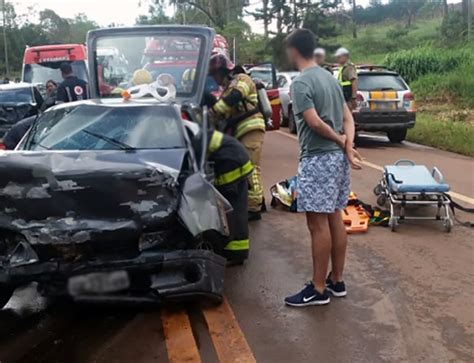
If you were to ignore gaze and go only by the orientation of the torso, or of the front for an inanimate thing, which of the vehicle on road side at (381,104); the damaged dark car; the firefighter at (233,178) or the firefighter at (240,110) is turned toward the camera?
the damaged dark car

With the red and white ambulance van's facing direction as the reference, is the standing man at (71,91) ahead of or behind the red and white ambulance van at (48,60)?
ahead

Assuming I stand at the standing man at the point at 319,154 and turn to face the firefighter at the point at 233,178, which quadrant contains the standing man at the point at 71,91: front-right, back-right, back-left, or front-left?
front-right

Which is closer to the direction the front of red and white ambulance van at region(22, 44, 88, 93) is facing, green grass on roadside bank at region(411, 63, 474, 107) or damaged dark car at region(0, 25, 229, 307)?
the damaged dark car

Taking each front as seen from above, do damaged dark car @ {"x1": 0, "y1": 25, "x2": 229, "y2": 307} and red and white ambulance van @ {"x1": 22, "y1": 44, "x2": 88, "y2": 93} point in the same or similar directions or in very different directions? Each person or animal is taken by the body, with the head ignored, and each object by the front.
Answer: same or similar directions

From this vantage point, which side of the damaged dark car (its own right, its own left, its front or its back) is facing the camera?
front

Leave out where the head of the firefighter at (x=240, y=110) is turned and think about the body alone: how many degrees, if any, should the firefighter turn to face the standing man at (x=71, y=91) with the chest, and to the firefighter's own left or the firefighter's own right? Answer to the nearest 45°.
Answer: approximately 45° to the firefighter's own right

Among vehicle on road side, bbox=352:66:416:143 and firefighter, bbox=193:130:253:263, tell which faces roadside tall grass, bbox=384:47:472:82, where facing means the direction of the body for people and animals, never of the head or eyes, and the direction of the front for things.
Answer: the vehicle on road side

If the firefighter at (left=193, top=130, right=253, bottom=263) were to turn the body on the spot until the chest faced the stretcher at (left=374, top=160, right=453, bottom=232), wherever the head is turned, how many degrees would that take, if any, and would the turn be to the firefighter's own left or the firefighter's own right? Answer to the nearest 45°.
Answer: approximately 135° to the firefighter's own right

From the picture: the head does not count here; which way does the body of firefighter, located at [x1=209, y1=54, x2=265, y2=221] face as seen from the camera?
to the viewer's left

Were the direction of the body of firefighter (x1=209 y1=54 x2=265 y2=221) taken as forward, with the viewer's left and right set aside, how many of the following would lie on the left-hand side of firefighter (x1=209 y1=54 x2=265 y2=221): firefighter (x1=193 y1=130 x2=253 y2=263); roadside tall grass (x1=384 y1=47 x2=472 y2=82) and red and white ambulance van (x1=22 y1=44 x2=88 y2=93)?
1

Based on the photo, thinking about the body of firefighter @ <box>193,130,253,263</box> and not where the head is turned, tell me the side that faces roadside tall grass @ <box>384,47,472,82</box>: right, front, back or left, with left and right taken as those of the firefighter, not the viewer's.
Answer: right

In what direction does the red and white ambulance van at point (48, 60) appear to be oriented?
toward the camera

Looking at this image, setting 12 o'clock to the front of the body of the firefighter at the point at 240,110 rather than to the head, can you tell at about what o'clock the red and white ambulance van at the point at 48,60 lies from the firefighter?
The red and white ambulance van is roughly at 2 o'clock from the firefighter.

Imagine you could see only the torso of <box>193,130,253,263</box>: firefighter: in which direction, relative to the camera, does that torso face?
to the viewer's left

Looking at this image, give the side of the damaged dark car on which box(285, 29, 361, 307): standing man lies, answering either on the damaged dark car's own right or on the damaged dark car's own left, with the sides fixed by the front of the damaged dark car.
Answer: on the damaged dark car's own left

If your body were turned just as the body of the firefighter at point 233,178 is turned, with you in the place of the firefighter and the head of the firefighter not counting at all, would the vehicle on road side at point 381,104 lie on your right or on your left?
on your right

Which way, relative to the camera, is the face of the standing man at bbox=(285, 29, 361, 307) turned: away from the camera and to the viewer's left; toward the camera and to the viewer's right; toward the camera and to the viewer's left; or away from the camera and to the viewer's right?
away from the camera and to the viewer's left

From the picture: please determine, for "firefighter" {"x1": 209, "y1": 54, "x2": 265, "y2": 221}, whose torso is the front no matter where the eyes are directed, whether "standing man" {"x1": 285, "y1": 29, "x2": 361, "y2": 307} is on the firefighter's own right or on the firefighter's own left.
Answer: on the firefighter's own left
